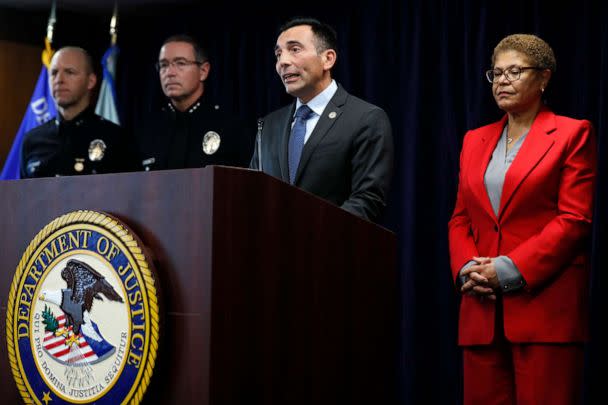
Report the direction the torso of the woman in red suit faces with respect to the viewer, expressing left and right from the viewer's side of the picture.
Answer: facing the viewer and to the left of the viewer

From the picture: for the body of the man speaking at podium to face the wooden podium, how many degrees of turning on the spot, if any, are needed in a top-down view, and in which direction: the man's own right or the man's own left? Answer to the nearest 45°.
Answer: approximately 45° to the man's own left

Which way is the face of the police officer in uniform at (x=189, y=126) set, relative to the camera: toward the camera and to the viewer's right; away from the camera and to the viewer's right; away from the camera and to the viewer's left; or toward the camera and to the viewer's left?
toward the camera and to the viewer's left

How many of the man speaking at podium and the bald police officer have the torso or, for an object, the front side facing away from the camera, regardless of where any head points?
0

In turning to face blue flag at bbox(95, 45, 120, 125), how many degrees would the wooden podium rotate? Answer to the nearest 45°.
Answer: approximately 135° to its right

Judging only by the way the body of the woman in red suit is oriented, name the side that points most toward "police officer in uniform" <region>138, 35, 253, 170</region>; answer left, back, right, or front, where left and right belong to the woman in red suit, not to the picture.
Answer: right

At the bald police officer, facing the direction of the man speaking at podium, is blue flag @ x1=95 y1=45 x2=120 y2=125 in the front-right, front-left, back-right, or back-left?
back-left

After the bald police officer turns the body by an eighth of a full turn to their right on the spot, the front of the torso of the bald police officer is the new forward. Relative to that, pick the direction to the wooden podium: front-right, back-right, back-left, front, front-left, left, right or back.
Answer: left

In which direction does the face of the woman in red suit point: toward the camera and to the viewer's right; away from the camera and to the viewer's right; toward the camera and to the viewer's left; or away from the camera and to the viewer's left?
toward the camera and to the viewer's left

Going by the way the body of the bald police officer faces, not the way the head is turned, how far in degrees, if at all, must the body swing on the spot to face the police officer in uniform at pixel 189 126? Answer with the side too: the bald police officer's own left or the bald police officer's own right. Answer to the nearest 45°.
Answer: approximately 90° to the bald police officer's own left

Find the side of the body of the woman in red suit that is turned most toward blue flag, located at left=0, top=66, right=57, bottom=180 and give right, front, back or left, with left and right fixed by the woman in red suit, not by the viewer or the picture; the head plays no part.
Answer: right

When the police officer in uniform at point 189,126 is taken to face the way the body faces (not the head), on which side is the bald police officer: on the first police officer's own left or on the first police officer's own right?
on the first police officer's own right

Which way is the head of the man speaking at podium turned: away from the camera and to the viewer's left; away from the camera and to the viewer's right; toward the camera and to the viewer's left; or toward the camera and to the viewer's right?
toward the camera and to the viewer's left

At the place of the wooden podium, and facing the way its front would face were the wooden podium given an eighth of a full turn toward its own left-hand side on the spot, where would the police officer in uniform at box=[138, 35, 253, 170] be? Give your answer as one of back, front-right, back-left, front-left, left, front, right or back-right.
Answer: back
